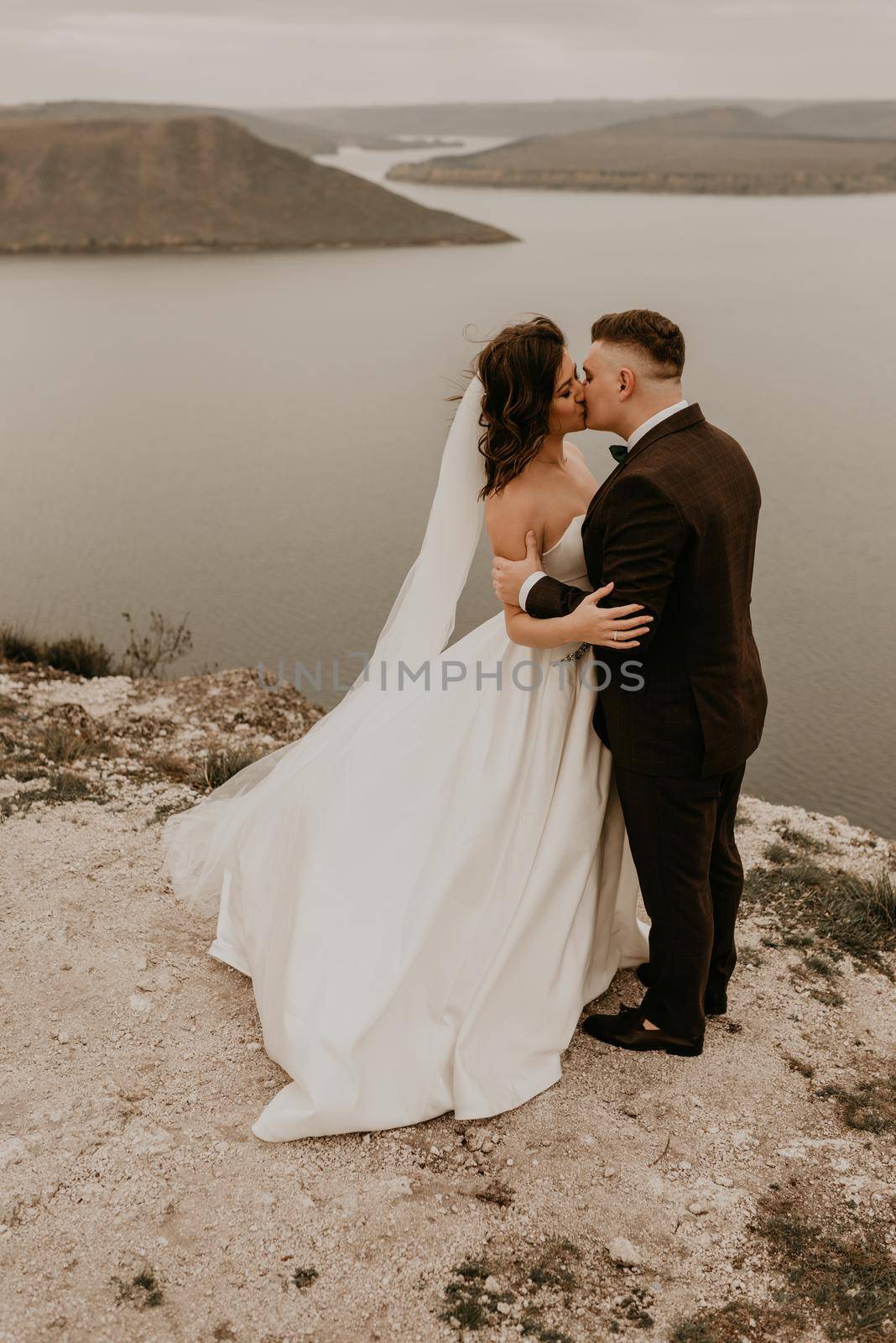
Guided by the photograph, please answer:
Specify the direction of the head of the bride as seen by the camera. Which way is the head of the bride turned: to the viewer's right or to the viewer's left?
to the viewer's right

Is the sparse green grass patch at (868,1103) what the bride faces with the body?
yes

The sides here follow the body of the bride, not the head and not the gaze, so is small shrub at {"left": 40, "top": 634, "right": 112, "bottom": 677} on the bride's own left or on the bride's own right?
on the bride's own left

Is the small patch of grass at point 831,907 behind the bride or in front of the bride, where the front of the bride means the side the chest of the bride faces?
in front

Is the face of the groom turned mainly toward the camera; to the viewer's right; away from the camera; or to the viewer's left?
to the viewer's left

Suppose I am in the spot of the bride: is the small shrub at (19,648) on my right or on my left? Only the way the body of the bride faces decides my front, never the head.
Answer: on my left

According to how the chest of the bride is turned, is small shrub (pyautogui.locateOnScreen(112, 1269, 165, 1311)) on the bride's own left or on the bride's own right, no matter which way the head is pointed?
on the bride's own right

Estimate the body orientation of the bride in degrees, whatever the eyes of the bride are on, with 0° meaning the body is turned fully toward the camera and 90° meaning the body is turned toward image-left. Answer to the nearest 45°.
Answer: approximately 270°

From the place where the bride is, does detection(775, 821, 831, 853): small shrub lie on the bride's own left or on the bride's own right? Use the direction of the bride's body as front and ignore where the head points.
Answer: on the bride's own left

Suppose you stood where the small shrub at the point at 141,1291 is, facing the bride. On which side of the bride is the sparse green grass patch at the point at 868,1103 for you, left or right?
right

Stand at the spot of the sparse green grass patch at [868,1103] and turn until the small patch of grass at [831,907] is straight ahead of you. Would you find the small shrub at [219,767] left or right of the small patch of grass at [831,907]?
left
